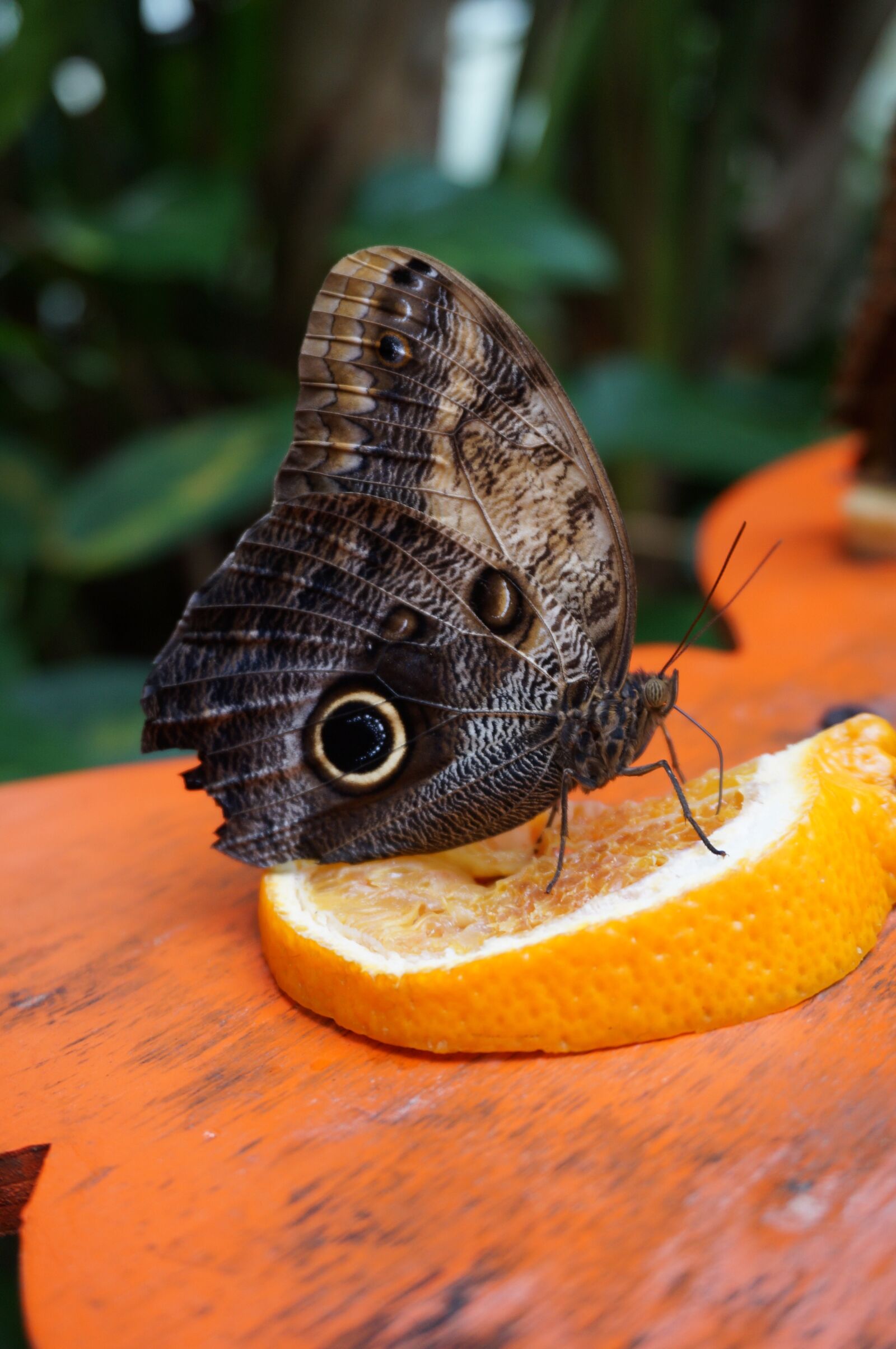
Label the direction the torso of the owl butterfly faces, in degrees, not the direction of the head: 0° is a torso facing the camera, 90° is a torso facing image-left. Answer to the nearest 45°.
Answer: approximately 270°

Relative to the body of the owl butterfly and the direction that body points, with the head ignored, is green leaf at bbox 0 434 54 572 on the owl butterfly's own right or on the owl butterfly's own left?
on the owl butterfly's own left

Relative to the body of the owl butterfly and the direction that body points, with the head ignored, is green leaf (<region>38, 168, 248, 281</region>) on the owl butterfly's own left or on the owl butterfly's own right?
on the owl butterfly's own left

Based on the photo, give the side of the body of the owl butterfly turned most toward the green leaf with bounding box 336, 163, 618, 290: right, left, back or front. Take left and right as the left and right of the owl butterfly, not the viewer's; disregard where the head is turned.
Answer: left
